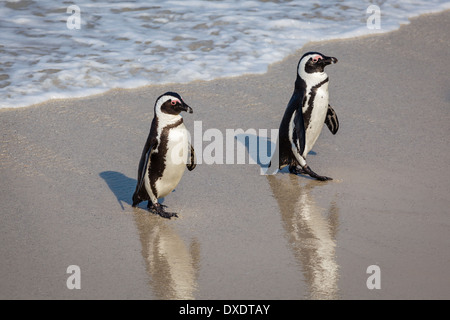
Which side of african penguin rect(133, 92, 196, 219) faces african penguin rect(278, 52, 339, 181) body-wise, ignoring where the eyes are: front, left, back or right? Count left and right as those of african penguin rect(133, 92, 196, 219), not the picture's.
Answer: left

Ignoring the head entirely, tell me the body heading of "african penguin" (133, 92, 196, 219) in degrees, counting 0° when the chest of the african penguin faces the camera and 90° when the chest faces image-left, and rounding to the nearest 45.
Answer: approximately 315°
